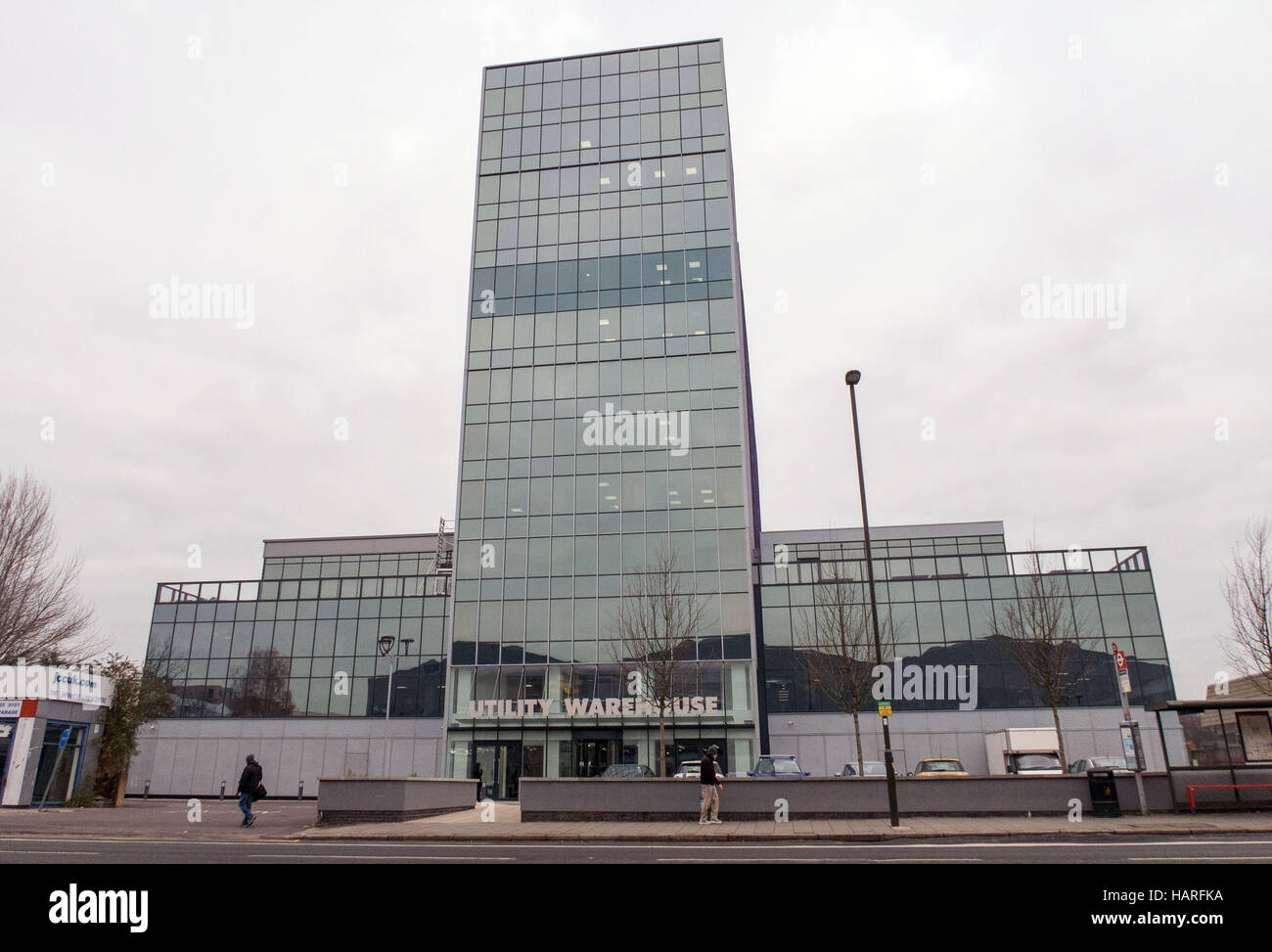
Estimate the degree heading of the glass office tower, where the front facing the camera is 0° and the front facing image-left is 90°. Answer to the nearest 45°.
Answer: approximately 0°

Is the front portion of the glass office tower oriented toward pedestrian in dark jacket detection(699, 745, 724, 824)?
yes

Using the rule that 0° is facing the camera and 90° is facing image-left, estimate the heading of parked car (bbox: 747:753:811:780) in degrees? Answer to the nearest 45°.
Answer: approximately 0°

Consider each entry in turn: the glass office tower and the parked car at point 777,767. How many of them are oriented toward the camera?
2

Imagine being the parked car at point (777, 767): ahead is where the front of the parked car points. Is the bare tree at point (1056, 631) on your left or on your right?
on your left

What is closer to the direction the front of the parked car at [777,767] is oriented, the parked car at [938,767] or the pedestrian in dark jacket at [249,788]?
the pedestrian in dark jacket

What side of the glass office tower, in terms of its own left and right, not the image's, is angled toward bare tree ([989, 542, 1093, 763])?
left

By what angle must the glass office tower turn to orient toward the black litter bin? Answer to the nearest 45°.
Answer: approximately 45° to its left

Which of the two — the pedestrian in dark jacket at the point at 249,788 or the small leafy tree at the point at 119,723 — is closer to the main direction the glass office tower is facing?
the pedestrian in dark jacket
